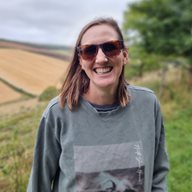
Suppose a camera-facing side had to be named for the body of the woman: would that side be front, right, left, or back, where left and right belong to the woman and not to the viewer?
front

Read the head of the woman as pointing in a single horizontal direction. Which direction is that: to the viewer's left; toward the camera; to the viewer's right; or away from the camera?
toward the camera

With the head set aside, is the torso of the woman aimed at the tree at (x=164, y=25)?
no
